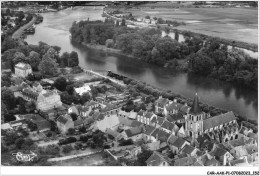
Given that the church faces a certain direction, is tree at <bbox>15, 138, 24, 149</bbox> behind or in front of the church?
in front

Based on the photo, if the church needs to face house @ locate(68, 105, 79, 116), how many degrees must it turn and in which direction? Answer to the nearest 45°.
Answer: approximately 45° to its right

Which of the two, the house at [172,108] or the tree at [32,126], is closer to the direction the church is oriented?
the tree

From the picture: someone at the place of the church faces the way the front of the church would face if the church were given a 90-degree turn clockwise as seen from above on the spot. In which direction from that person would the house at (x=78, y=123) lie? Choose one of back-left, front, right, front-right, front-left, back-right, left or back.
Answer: front-left

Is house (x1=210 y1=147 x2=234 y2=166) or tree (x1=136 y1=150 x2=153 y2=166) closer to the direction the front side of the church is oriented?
the tree

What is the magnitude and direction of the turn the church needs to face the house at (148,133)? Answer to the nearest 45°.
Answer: approximately 45° to its right

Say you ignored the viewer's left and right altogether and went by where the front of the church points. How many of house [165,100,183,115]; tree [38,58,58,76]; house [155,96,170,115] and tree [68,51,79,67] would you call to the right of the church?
4

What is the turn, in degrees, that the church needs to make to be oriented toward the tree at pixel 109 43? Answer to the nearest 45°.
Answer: approximately 90° to its right

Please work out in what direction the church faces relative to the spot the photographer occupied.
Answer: facing the viewer and to the left of the viewer

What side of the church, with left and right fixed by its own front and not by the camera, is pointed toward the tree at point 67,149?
front

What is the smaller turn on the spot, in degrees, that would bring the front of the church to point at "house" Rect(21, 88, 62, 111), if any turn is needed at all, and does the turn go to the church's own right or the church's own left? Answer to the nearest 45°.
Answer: approximately 45° to the church's own right

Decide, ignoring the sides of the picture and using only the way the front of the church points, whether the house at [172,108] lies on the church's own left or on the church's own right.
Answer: on the church's own right

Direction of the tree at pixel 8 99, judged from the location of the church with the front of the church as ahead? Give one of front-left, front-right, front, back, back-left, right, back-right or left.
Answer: front-right
